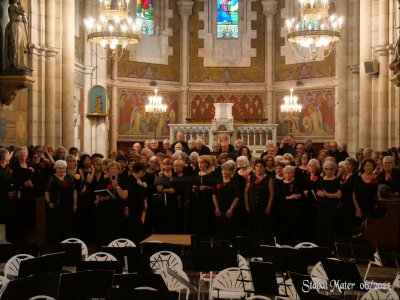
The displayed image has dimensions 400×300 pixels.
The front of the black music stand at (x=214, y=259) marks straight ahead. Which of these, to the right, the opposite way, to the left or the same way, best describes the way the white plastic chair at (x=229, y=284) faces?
the opposite way

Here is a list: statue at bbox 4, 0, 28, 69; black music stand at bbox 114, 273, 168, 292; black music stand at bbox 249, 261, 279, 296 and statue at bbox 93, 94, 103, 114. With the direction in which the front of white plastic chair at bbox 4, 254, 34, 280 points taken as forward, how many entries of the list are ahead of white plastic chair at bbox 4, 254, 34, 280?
2

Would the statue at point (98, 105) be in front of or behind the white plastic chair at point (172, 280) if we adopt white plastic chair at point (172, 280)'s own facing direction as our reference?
behind

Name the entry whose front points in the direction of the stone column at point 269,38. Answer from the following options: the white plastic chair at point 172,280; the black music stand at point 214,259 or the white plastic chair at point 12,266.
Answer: the black music stand
